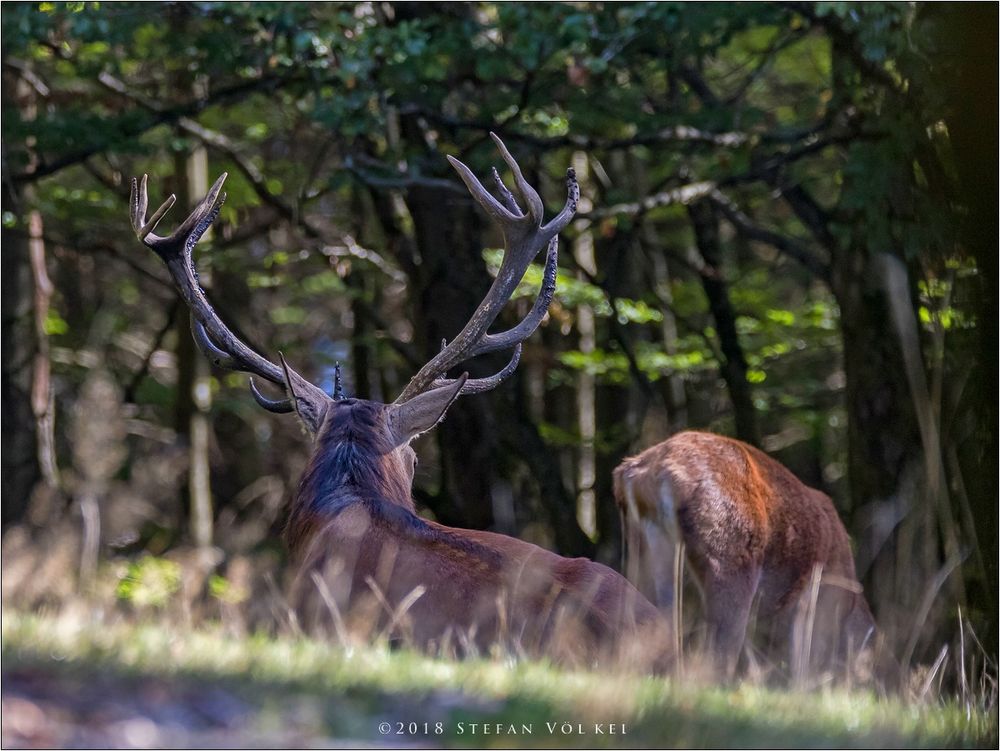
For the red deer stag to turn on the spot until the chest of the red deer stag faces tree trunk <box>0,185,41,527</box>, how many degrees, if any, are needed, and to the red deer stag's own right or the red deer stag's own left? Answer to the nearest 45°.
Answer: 0° — it already faces it

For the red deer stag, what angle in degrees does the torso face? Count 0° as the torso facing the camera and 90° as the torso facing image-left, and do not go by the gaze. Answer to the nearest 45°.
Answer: approximately 135°

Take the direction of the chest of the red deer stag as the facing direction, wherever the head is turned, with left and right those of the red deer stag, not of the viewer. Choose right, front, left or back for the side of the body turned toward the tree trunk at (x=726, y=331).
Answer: right
